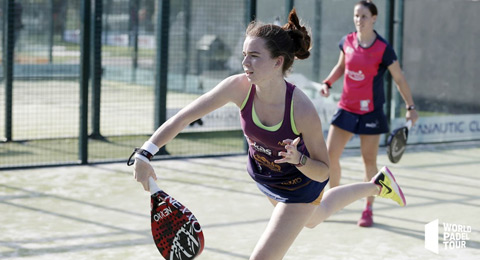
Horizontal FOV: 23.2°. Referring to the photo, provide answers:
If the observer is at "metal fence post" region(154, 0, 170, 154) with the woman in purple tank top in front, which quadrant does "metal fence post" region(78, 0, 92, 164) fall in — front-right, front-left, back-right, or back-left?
front-right

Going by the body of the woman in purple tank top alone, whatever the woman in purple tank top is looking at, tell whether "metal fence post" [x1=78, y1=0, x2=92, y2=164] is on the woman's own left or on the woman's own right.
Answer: on the woman's own right

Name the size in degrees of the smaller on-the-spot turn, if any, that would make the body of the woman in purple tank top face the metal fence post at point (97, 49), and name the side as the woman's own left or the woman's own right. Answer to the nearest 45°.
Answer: approximately 135° to the woman's own right

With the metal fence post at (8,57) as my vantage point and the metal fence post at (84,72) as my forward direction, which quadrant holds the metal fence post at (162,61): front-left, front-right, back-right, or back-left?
front-left

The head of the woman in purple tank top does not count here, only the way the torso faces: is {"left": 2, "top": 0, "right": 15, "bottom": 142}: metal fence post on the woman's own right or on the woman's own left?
on the woman's own right

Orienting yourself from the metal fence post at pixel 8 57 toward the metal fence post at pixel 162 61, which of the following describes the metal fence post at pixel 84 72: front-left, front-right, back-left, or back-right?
front-right

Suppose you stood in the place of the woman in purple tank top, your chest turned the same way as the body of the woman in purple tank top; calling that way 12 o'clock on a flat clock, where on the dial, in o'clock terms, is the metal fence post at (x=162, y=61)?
The metal fence post is roughly at 4 o'clock from the woman in purple tank top.

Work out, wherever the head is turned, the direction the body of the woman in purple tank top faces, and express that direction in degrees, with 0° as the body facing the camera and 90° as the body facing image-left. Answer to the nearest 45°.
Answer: approximately 45°
